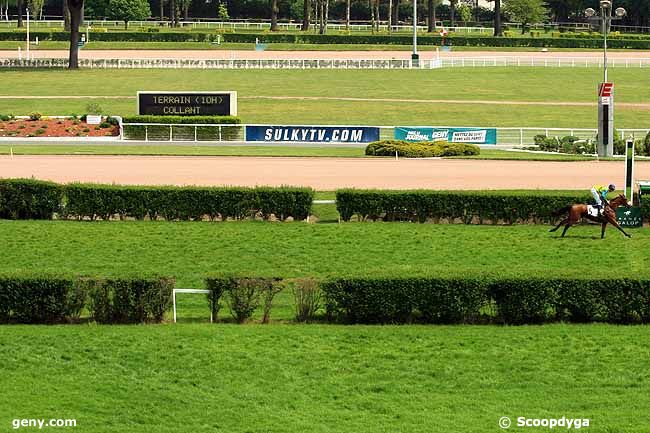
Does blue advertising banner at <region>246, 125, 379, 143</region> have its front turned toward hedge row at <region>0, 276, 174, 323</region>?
yes

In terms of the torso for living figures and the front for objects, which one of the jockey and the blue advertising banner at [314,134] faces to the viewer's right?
the jockey

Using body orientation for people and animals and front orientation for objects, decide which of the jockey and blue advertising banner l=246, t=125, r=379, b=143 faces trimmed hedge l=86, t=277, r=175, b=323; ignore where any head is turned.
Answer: the blue advertising banner

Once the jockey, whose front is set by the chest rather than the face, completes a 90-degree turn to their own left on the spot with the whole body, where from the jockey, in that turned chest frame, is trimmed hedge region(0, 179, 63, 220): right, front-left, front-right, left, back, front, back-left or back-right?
left

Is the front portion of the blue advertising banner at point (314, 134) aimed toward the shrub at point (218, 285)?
yes

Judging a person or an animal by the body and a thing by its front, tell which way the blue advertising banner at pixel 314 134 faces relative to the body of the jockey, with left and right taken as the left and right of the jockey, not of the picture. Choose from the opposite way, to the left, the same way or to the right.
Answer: to the right

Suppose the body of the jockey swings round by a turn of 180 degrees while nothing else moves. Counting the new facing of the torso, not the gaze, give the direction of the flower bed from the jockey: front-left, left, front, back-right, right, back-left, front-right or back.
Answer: front-right

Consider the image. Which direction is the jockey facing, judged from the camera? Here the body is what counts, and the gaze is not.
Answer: to the viewer's right

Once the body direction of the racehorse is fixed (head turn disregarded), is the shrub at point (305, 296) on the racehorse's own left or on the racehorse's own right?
on the racehorse's own right

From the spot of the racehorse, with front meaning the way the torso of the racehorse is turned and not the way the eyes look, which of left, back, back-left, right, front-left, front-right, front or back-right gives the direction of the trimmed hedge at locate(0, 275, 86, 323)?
back-right

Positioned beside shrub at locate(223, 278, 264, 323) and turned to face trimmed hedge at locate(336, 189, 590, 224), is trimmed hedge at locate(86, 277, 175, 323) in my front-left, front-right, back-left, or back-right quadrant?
back-left

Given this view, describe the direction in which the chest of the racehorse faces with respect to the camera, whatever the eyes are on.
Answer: to the viewer's right

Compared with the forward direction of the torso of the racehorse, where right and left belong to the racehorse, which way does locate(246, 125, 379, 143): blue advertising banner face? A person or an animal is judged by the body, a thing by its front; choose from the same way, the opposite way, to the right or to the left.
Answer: to the right

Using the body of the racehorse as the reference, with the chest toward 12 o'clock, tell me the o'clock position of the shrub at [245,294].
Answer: The shrub is roughly at 4 o'clock from the racehorse.
